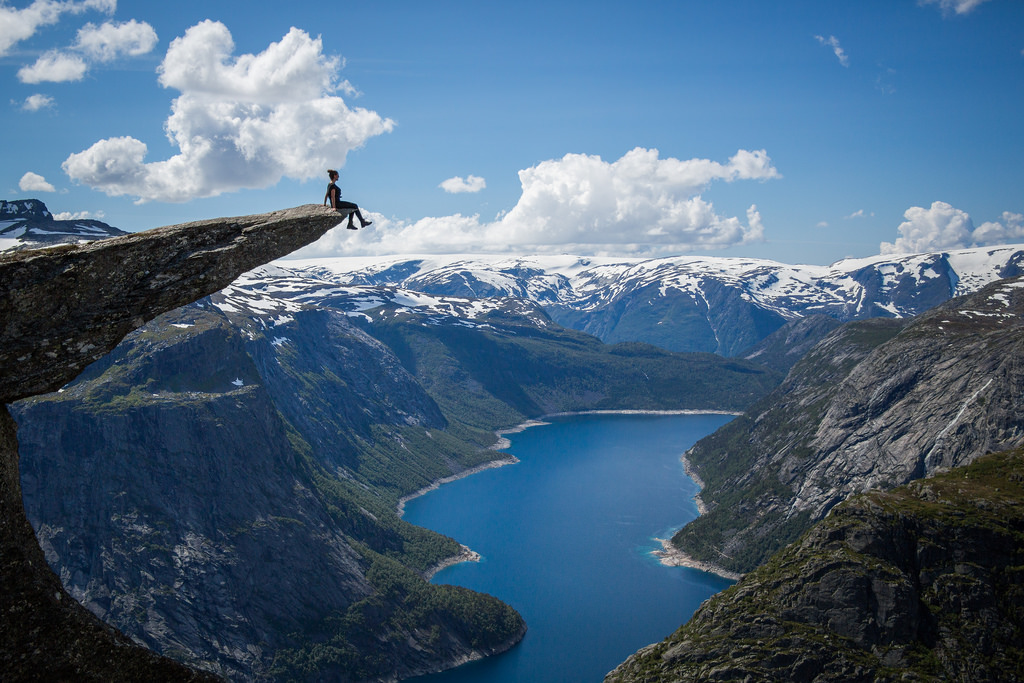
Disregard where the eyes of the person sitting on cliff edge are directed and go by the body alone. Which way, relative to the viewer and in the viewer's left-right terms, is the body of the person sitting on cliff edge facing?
facing to the right of the viewer
